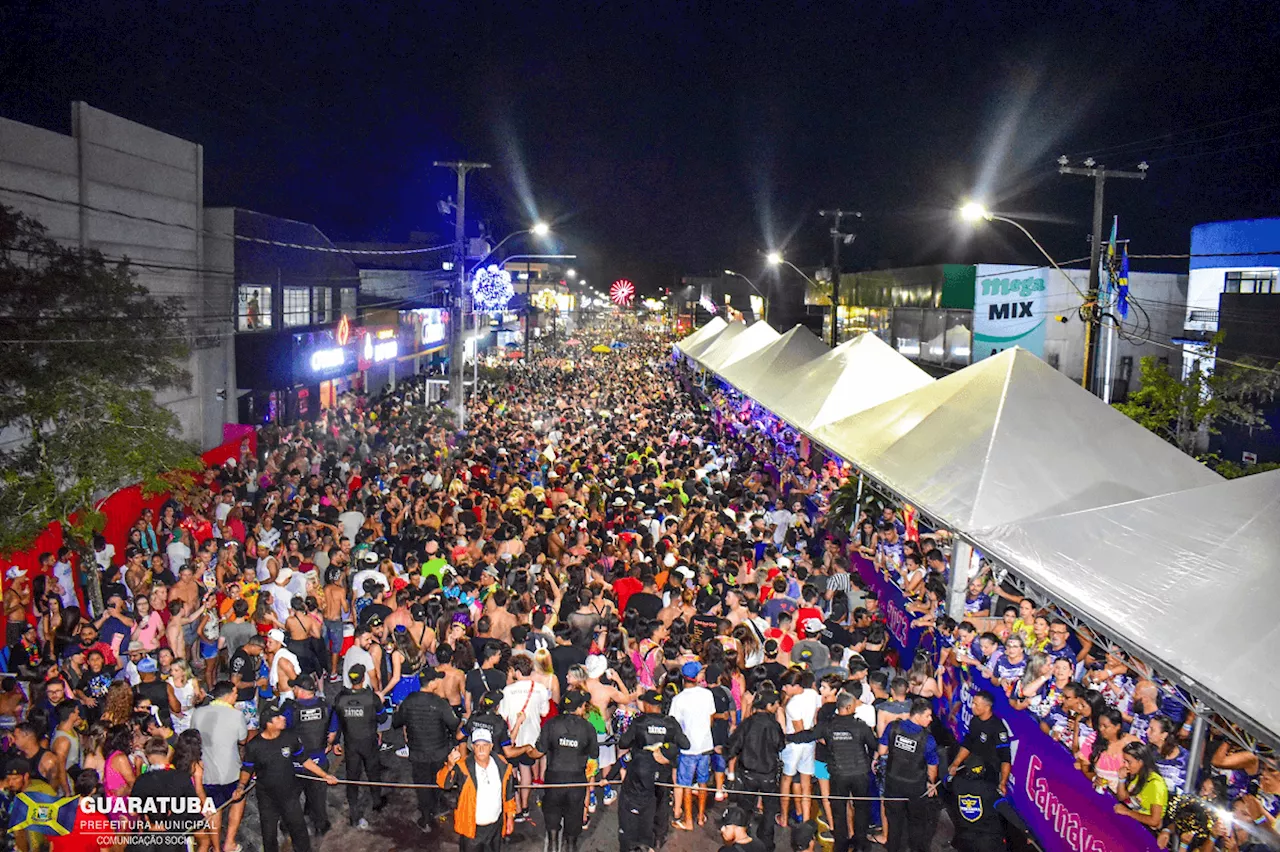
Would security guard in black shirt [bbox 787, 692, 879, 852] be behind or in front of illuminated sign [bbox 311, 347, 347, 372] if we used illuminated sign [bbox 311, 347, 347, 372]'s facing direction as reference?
in front

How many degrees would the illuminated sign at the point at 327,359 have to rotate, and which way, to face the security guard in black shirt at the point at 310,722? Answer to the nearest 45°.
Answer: approximately 45° to its right

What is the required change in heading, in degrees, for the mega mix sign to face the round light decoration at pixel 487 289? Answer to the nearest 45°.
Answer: approximately 45° to its right

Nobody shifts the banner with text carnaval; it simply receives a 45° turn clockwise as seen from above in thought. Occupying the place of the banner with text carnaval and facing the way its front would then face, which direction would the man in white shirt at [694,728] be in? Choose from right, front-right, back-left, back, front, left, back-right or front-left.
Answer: front

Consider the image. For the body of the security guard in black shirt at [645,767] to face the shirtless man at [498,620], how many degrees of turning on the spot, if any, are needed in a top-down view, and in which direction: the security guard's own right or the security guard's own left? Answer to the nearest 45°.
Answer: approximately 45° to the security guard's own left

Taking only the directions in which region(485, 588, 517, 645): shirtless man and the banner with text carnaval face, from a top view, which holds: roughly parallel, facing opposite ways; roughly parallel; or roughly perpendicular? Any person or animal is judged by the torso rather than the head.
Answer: roughly perpendicular
